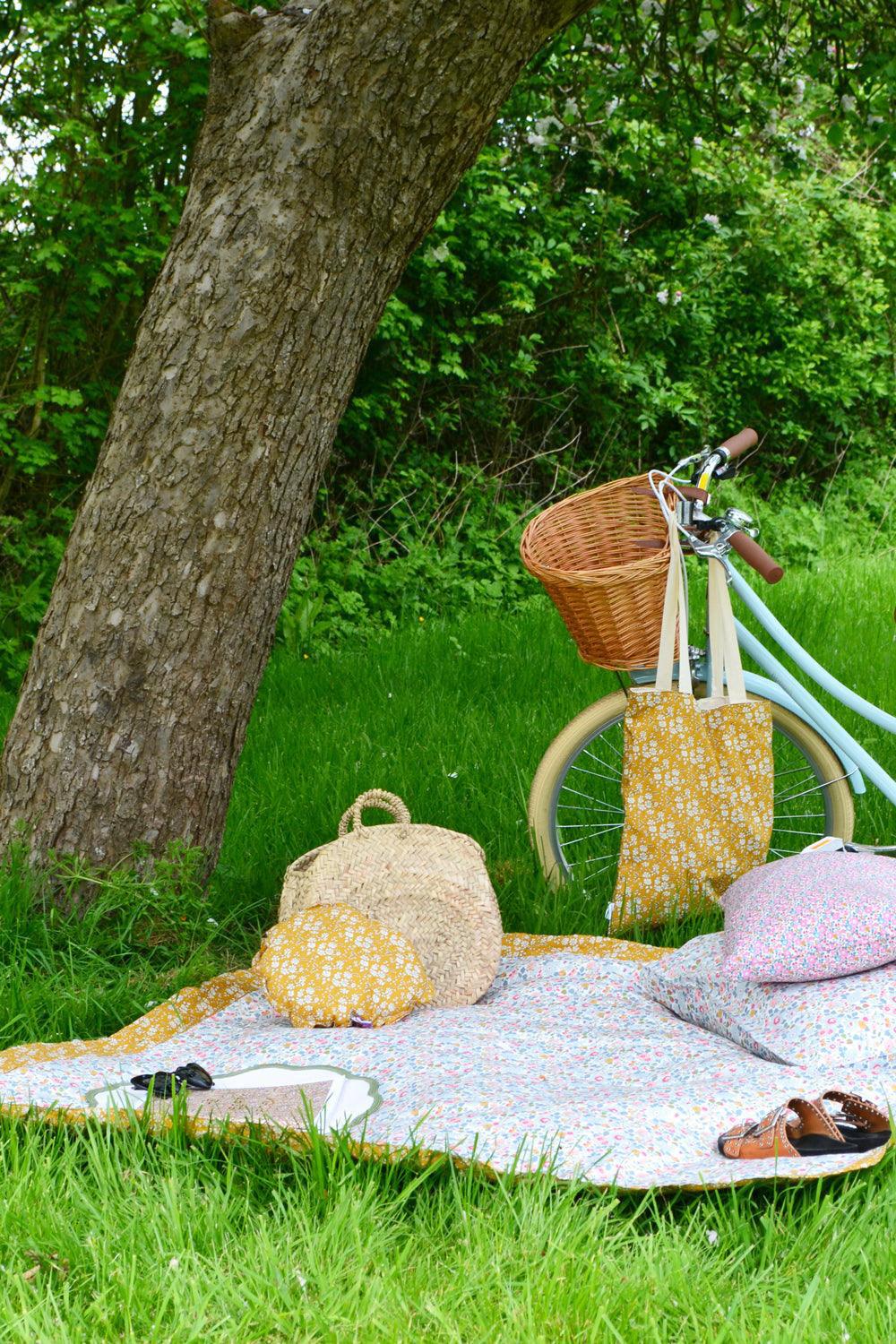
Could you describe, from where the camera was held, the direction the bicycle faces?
facing to the left of the viewer

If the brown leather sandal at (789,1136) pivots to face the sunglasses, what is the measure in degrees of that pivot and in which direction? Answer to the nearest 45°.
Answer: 0° — it already faces it

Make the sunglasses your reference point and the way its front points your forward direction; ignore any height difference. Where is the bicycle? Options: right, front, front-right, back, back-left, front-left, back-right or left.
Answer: back-left

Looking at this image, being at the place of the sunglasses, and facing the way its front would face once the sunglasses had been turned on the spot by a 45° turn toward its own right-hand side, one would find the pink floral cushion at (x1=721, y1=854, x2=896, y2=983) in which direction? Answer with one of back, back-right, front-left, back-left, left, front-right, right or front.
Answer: back-left

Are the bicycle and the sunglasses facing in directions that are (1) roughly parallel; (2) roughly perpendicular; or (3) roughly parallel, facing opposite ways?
roughly perpendicular

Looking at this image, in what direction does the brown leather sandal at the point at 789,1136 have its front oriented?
to the viewer's left

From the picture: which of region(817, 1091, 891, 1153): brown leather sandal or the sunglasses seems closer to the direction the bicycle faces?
the sunglasses

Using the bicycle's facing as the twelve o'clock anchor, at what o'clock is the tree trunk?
The tree trunk is roughly at 11 o'clock from the bicycle.

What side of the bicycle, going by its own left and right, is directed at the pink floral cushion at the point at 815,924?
left
